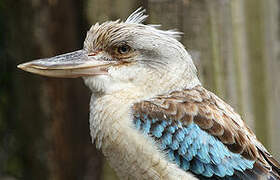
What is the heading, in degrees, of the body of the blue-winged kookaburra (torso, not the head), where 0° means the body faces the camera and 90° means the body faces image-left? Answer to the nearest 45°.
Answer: approximately 90°

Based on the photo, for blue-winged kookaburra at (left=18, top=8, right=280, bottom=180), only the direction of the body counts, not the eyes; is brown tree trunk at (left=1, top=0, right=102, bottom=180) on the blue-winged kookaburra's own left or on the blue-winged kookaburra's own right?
on the blue-winged kookaburra's own right
